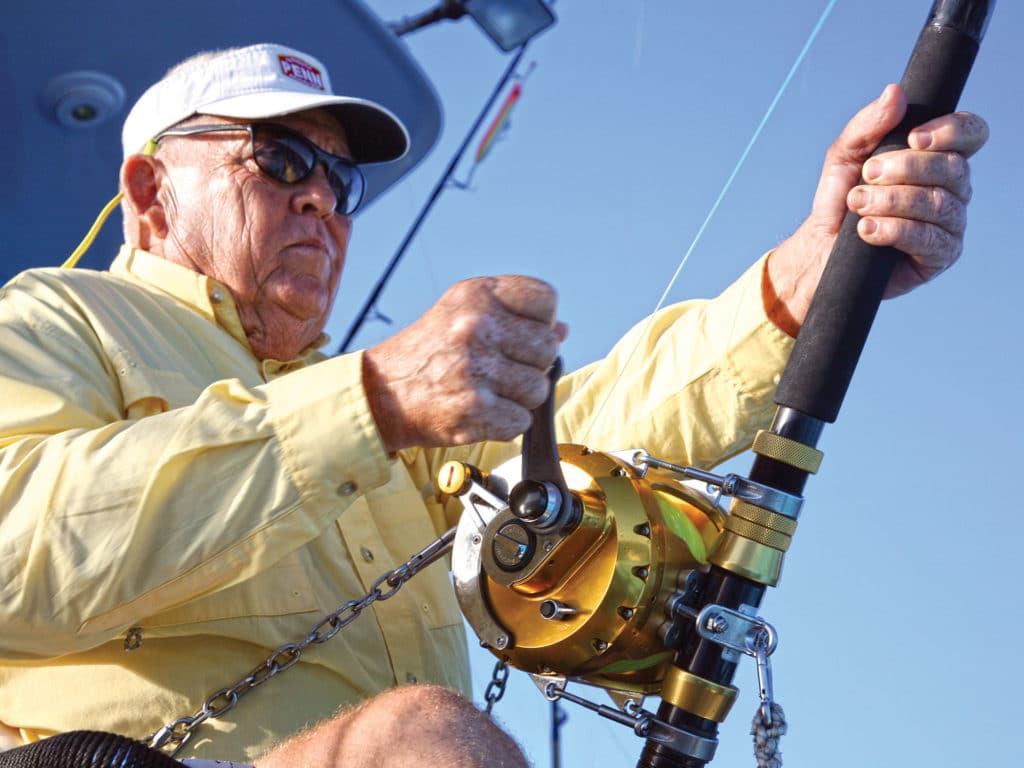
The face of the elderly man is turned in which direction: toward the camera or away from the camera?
toward the camera

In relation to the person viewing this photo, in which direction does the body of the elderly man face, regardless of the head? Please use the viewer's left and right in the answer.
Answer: facing the viewer and to the right of the viewer
